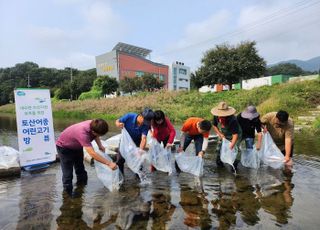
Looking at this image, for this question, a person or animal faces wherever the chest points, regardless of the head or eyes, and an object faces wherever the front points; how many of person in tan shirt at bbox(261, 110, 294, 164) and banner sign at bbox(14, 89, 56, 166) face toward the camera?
2

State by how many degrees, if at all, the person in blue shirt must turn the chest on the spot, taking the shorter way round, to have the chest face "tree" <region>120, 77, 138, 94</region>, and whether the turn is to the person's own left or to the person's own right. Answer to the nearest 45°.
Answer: approximately 135° to the person's own left

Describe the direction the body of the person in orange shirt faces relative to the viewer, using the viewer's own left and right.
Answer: facing the viewer and to the right of the viewer

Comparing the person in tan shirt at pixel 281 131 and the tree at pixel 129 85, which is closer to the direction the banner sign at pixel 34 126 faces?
the person in tan shirt

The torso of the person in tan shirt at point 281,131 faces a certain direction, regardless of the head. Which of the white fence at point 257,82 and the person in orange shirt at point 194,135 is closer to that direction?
the person in orange shirt

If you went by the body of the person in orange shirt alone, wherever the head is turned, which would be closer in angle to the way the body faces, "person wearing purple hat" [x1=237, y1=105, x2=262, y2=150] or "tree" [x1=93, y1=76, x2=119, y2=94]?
the person wearing purple hat

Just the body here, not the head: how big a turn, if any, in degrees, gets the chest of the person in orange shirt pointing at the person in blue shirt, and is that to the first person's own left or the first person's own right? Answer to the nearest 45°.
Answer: approximately 90° to the first person's own right

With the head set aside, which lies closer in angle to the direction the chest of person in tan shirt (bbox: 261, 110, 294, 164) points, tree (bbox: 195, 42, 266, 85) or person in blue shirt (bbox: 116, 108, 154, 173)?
the person in blue shirt

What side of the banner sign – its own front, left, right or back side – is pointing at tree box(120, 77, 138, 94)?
back

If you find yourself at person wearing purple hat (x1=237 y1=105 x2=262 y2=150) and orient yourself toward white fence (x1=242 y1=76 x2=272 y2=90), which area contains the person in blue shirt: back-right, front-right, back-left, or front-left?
back-left

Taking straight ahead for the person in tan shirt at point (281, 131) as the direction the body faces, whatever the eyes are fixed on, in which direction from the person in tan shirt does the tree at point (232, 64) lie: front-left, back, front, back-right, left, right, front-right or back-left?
back
